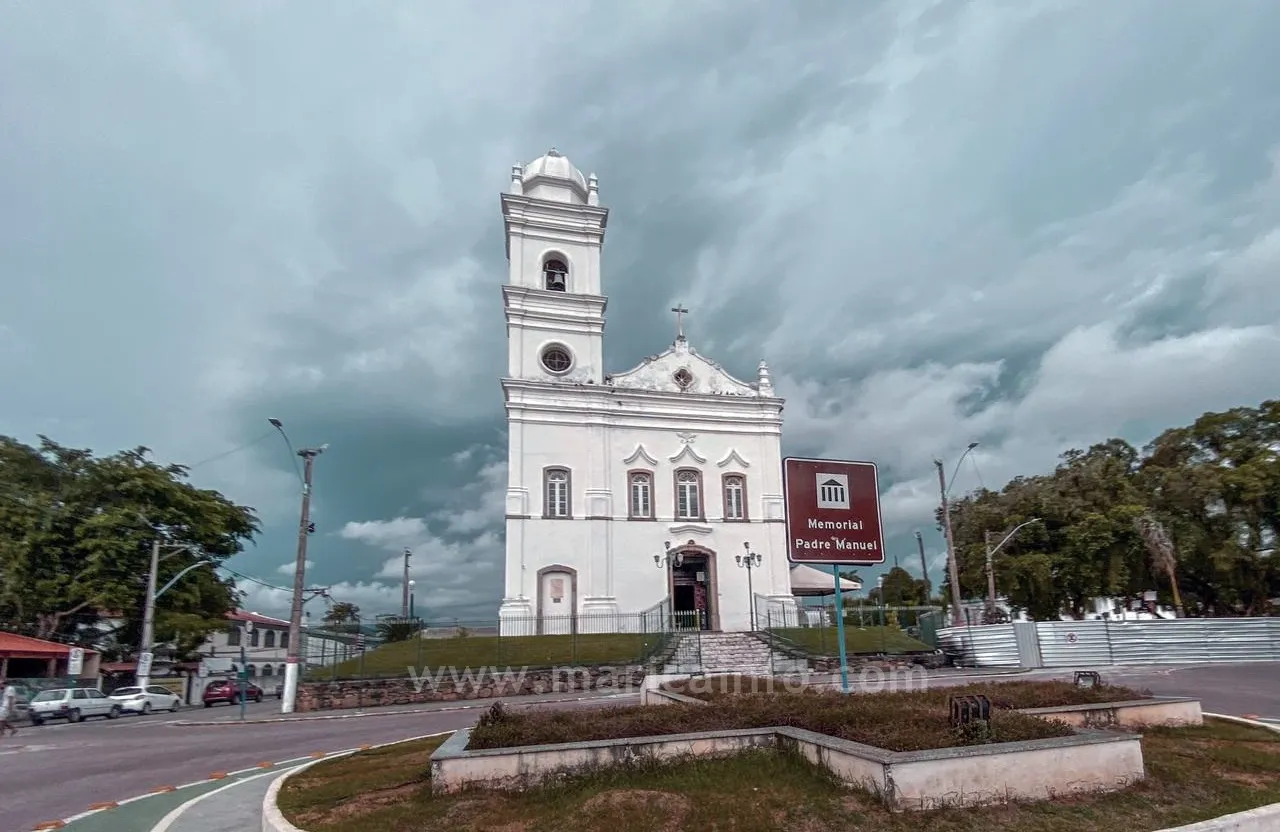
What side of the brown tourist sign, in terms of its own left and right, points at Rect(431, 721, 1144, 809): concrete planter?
front

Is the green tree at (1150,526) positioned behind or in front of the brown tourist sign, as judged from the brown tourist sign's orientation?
behind

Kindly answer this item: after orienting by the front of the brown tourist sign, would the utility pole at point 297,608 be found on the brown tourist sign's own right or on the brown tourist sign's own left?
on the brown tourist sign's own right

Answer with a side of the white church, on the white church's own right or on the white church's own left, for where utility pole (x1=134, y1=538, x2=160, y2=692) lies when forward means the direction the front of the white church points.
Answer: on the white church's own right

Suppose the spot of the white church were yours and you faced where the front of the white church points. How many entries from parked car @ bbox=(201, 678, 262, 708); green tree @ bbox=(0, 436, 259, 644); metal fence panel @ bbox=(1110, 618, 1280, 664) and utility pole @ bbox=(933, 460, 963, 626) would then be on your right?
2

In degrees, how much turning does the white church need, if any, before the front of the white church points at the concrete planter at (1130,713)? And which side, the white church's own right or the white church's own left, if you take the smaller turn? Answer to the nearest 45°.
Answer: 0° — it already faces it

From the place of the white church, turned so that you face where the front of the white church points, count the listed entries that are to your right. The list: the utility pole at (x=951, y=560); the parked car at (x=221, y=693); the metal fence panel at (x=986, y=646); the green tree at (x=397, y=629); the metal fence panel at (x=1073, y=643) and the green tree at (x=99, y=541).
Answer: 3

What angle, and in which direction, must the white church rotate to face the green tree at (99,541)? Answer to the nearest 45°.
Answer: approximately 90° to its right

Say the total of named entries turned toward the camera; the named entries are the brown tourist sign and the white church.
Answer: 2

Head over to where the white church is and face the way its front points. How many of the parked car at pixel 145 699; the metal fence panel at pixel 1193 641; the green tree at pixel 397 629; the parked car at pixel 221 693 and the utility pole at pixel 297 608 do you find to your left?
1

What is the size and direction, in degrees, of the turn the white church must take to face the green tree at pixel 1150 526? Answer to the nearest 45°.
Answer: approximately 90° to its left

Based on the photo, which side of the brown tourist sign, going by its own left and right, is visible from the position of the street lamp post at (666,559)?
back

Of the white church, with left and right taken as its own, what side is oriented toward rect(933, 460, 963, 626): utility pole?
left

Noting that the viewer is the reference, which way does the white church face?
facing the viewer

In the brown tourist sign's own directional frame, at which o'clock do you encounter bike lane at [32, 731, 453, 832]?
The bike lane is roughly at 2 o'clock from the brown tourist sign.

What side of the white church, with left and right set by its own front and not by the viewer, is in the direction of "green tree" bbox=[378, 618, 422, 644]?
right

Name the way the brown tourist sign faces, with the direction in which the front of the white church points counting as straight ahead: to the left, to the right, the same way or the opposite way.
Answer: the same way

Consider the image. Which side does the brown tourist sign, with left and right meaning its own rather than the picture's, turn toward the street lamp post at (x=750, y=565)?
back
